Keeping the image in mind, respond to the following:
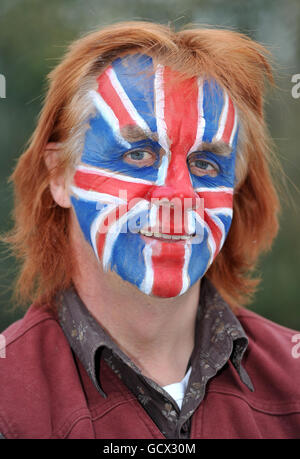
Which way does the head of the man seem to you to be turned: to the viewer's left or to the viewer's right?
to the viewer's right

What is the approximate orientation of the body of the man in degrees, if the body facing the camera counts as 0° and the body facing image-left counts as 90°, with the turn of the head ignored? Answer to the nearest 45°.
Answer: approximately 315°
